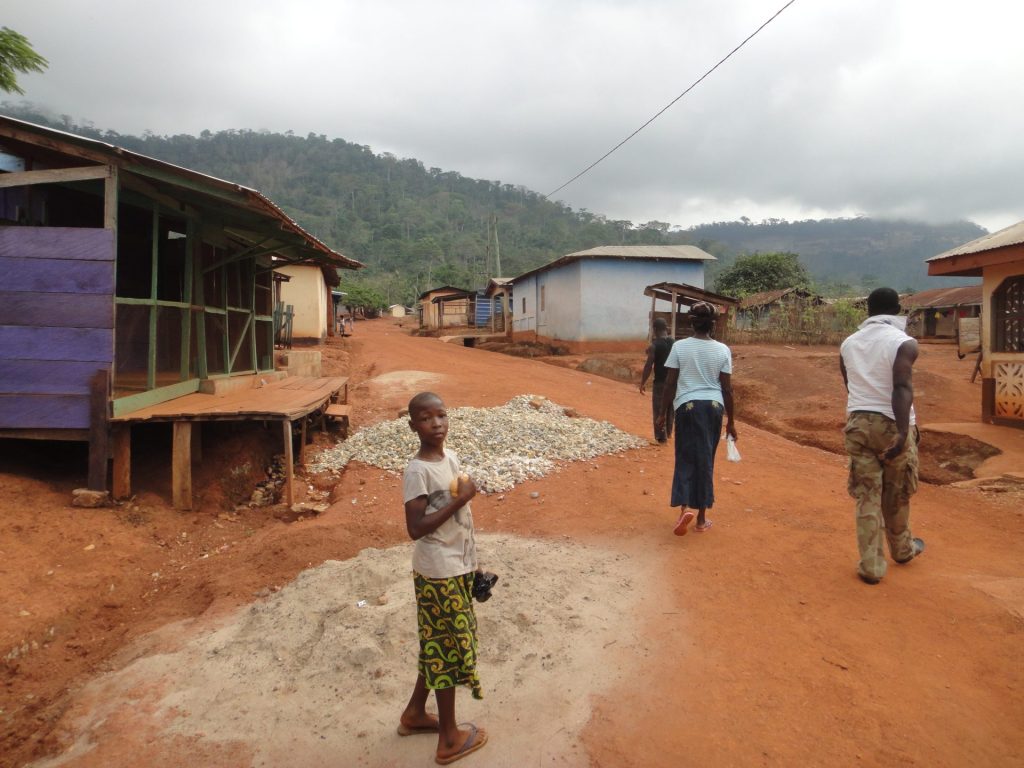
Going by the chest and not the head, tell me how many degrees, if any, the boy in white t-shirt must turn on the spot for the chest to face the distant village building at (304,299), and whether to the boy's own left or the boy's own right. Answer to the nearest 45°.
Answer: approximately 135° to the boy's own left

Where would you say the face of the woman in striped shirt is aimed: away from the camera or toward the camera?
away from the camera

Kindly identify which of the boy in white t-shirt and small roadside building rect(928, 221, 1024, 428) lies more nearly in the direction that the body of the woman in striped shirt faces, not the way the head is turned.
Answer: the small roadside building

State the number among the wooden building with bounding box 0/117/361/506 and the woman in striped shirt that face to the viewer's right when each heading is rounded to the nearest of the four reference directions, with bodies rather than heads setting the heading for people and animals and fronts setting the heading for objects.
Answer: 1

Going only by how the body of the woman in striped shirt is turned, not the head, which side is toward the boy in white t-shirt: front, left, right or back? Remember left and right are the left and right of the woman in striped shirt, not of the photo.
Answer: back

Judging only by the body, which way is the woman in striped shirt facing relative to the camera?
away from the camera

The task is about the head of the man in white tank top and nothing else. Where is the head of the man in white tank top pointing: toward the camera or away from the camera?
away from the camera

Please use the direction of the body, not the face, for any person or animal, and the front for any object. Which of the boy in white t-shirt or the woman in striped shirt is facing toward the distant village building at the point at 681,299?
the woman in striped shirt

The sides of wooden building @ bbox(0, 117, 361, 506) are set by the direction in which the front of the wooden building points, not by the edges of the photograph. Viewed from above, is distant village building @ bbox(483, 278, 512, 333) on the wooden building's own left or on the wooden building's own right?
on the wooden building's own left

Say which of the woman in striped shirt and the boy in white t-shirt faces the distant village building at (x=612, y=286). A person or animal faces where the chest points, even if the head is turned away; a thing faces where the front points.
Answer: the woman in striped shirt

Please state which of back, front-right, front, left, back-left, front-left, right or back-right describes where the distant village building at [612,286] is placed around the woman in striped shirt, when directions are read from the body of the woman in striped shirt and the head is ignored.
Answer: front

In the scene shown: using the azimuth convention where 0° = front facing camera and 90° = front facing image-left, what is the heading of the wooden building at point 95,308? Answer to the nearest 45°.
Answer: approximately 270°
